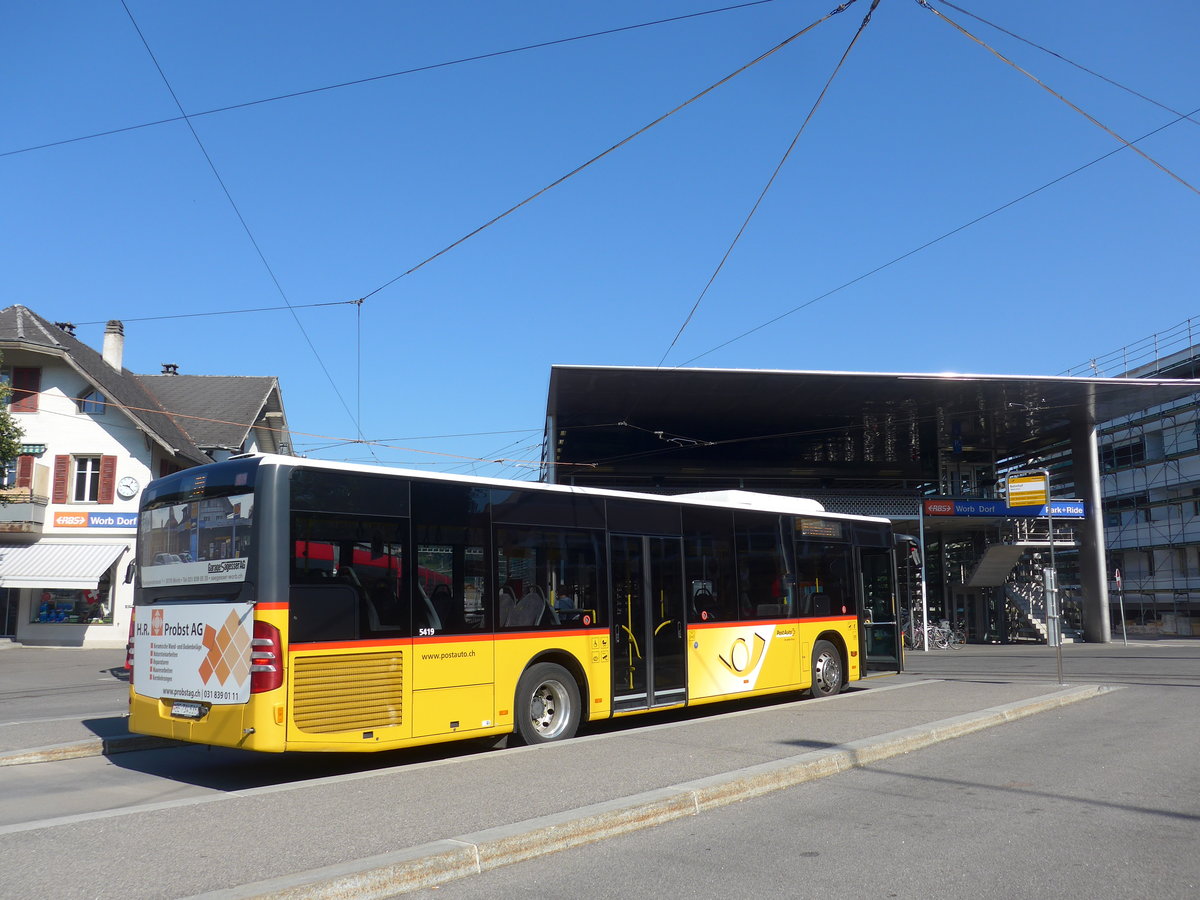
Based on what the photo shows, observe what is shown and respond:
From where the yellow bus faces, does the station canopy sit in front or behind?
in front

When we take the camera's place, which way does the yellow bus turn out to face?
facing away from the viewer and to the right of the viewer

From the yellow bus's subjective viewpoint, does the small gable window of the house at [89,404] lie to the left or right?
on its left

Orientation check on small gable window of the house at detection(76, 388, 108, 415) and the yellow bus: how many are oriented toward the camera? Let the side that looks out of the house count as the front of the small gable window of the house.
1

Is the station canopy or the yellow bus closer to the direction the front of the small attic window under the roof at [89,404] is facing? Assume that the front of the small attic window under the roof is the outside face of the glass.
the yellow bus

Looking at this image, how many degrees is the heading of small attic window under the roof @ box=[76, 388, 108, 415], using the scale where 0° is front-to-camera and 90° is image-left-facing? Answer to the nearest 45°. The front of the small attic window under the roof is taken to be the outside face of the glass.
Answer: approximately 0°

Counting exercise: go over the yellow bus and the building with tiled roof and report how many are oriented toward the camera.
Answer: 1

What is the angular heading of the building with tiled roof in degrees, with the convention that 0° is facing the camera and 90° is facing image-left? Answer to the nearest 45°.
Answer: approximately 0°

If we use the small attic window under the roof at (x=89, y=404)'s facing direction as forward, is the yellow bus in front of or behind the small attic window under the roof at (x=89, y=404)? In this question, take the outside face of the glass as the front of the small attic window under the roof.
in front
